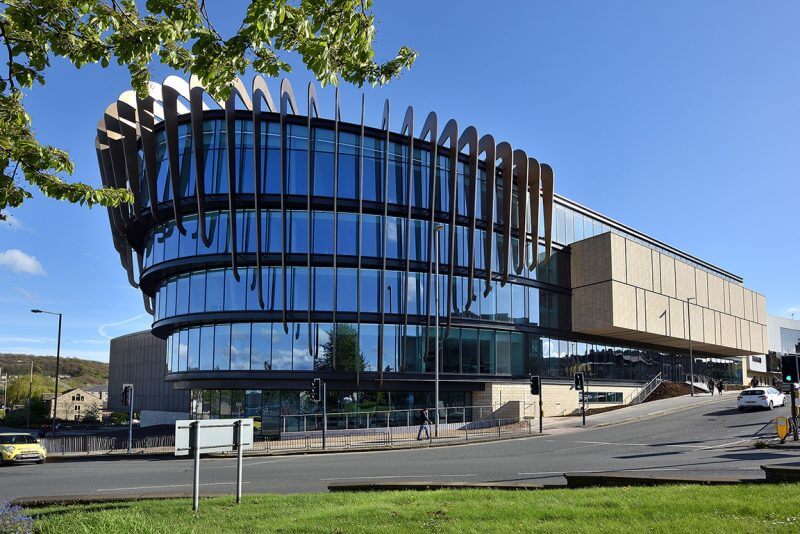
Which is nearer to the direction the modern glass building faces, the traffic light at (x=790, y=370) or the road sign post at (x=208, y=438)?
the road sign post

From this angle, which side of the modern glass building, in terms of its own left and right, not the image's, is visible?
front

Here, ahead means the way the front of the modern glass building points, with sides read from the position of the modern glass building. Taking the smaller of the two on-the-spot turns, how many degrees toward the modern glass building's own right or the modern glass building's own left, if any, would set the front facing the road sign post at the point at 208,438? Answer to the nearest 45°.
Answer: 0° — it already faces it

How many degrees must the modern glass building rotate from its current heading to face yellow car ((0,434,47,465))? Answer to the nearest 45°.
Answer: approximately 45° to its right

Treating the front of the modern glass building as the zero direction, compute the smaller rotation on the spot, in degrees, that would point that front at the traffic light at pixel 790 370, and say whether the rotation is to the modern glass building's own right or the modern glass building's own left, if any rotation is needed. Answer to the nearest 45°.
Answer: approximately 45° to the modern glass building's own left

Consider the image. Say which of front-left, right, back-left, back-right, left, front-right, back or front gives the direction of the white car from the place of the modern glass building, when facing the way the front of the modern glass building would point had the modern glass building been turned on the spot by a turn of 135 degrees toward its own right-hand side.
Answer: back-right

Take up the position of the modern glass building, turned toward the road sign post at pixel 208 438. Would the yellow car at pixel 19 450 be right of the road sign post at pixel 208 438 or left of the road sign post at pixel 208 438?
right

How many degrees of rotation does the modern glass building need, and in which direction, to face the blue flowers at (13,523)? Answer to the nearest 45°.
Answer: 0° — it already faces it
